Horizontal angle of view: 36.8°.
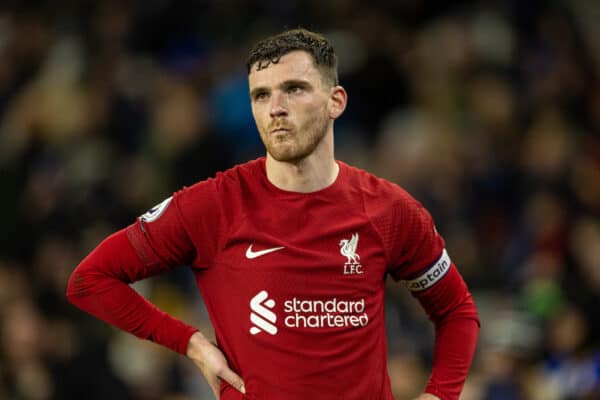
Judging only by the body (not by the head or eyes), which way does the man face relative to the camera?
toward the camera
